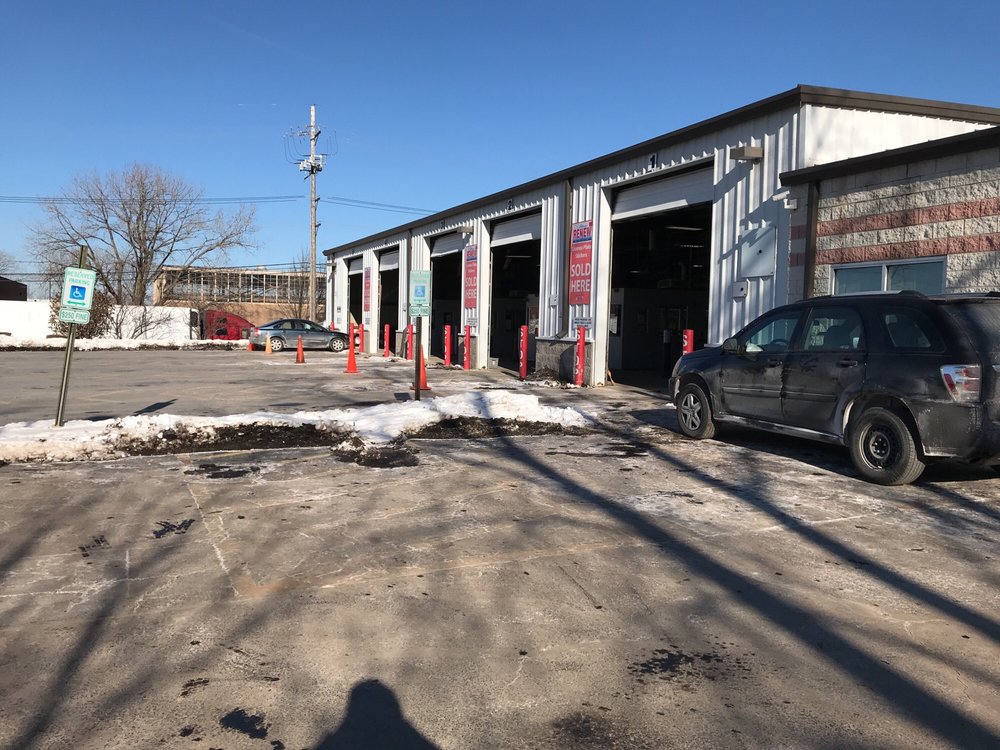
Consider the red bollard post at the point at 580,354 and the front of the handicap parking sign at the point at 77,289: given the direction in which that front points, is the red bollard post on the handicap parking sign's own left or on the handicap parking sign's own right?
on the handicap parking sign's own left

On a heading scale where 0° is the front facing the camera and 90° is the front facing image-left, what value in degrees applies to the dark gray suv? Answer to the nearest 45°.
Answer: approximately 135°

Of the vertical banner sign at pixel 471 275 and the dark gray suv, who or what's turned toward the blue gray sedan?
the dark gray suv

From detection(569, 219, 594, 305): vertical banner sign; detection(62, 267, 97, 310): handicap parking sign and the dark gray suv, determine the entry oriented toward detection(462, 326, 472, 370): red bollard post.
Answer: the dark gray suv

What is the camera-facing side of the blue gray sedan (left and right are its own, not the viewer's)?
right

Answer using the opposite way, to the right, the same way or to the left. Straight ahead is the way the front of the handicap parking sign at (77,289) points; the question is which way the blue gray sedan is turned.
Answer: to the left

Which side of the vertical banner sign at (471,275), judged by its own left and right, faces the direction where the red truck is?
right

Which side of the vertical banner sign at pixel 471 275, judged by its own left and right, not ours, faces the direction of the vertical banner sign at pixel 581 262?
left
